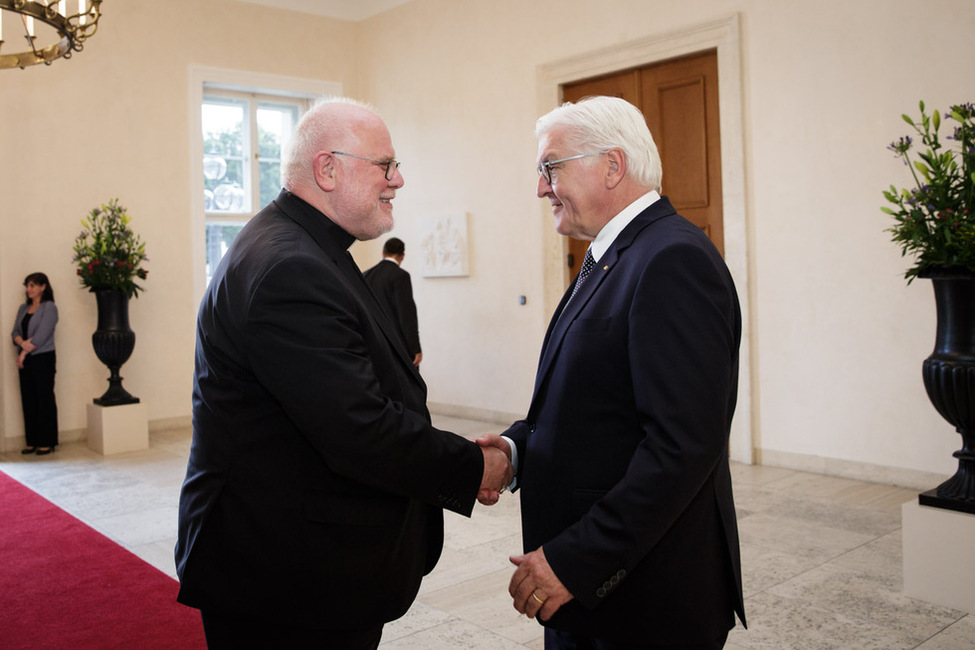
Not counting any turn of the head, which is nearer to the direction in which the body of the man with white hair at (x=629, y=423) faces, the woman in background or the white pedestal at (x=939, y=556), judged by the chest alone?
the woman in background

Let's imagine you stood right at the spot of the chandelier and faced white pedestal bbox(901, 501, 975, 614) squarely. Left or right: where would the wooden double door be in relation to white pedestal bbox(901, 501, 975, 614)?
left

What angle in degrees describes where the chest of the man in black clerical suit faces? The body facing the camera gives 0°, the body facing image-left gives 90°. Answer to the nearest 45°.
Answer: approximately 270°

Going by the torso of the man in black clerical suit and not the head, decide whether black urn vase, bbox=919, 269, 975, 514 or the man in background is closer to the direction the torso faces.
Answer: the black urn vase

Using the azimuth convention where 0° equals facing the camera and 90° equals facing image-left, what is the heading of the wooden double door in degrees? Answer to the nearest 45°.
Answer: approximately 45°

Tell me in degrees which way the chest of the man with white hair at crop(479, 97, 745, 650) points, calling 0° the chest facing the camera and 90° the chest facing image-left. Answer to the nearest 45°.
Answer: approximately 90°

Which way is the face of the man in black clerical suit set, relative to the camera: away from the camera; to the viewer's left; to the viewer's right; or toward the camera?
to the viewer's right

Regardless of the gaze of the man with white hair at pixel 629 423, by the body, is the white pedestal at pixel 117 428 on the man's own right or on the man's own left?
on the man's own right

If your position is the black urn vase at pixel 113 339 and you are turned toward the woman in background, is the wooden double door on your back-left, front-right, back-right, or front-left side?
back-left

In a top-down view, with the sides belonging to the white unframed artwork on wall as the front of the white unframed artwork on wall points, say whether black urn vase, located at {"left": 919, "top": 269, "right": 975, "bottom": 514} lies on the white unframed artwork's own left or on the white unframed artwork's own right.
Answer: on the white unframed artwork's own left
